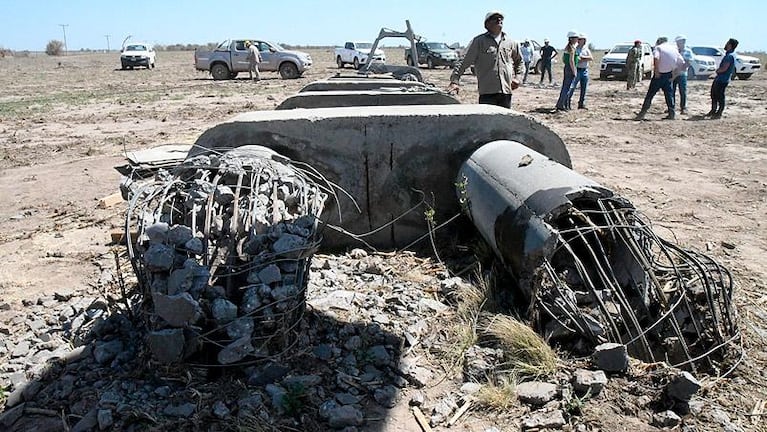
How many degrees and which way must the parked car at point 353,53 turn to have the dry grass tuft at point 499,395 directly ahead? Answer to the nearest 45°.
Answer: approximately 45° to its right

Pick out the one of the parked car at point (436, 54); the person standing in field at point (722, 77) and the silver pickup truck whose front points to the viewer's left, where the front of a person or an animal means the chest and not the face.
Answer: the person standing in field

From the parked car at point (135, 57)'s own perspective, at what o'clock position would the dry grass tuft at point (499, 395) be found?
The dry grass tuft is roughly at 12 o'clock from the parked car.

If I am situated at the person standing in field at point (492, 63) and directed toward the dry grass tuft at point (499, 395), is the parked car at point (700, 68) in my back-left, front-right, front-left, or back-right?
back-left

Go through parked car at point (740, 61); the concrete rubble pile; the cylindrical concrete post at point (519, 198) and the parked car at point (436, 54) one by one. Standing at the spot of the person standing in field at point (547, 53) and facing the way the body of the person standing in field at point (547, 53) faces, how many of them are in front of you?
2

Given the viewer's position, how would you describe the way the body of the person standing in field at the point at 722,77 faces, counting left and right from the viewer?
facing to the left of the viewer

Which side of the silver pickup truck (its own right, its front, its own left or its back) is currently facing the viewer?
right
